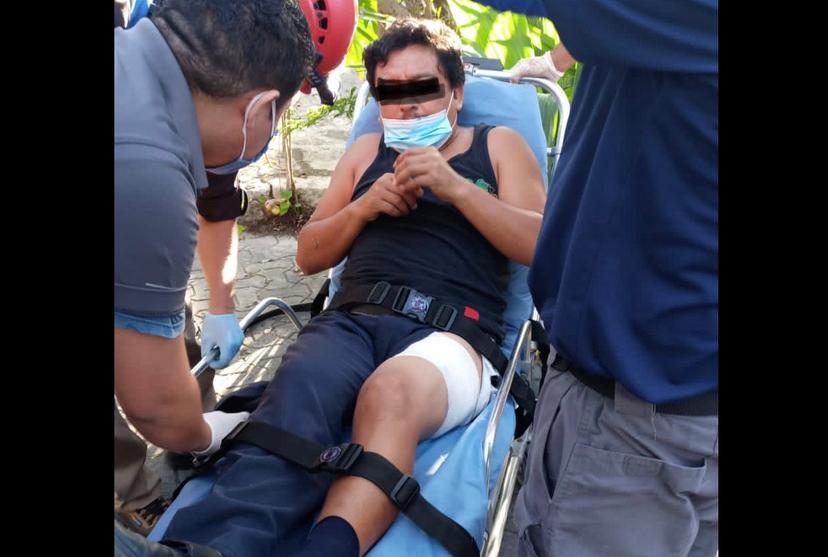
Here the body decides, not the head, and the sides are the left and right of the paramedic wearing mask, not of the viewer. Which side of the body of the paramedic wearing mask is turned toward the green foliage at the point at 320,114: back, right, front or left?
left

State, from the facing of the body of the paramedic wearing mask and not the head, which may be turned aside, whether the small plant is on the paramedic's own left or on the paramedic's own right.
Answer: on the paramedic's own left

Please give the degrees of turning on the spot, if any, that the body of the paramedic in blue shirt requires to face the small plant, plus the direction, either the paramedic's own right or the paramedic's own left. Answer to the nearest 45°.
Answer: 0° — they already face it

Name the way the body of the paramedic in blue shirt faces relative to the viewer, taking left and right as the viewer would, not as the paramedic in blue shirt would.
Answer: facing away from the viewer and to the left of the viewer

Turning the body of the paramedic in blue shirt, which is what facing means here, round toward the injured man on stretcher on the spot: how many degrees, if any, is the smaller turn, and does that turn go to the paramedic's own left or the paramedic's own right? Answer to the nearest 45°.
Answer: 0° — they already face them

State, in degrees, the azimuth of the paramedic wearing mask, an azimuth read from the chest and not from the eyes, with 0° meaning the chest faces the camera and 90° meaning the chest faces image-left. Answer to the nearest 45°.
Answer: approximately 270°
